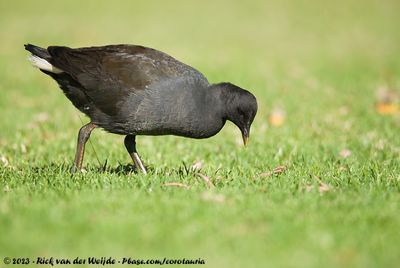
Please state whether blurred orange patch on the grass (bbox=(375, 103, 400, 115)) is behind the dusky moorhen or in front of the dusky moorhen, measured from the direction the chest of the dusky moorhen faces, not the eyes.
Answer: in front

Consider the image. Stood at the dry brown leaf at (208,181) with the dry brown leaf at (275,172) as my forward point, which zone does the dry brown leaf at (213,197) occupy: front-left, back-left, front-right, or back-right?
back-right

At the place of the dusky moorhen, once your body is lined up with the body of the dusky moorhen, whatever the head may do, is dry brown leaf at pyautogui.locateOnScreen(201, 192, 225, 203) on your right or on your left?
on your right

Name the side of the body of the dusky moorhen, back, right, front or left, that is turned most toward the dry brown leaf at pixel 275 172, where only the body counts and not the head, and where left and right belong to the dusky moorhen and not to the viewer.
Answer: front

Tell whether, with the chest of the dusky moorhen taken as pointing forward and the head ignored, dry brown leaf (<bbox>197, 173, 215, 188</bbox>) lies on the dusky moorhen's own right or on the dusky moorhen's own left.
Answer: on the dusky moorhen's own right

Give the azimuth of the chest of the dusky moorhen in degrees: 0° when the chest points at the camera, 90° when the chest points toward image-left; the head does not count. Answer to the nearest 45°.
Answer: approximately 270°
